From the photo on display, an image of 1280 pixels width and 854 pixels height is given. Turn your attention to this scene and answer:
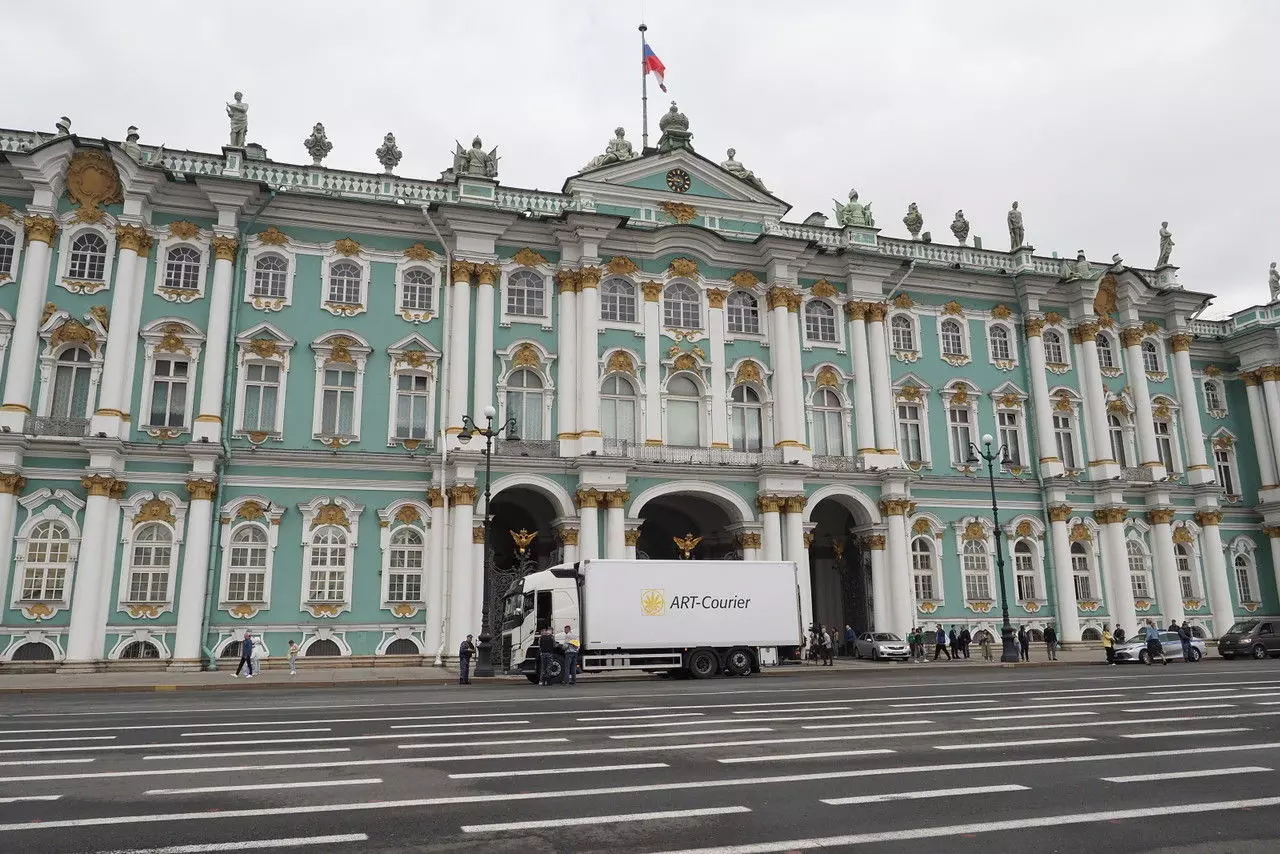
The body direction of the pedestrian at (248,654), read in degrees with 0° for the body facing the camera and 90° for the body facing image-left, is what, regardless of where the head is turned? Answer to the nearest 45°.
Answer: approximately 90°

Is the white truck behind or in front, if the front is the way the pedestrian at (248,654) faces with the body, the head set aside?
behind

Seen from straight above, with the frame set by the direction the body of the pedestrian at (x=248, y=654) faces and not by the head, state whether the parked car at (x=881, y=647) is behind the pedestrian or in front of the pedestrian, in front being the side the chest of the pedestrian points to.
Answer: behind

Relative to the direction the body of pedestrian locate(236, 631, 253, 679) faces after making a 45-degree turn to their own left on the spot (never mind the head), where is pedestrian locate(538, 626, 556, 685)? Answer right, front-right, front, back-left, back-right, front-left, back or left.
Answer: left

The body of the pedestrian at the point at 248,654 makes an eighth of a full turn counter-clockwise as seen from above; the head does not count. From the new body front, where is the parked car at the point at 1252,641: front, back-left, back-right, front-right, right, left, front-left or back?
back-left

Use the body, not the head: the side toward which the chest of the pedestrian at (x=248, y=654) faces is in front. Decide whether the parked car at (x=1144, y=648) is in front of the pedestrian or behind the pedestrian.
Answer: behind

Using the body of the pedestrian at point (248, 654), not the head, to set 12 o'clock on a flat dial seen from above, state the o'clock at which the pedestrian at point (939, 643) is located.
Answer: the pedestrian at point (939, 643) is roughly at 6 o'clock from the pedestrian at point (248, 654).
